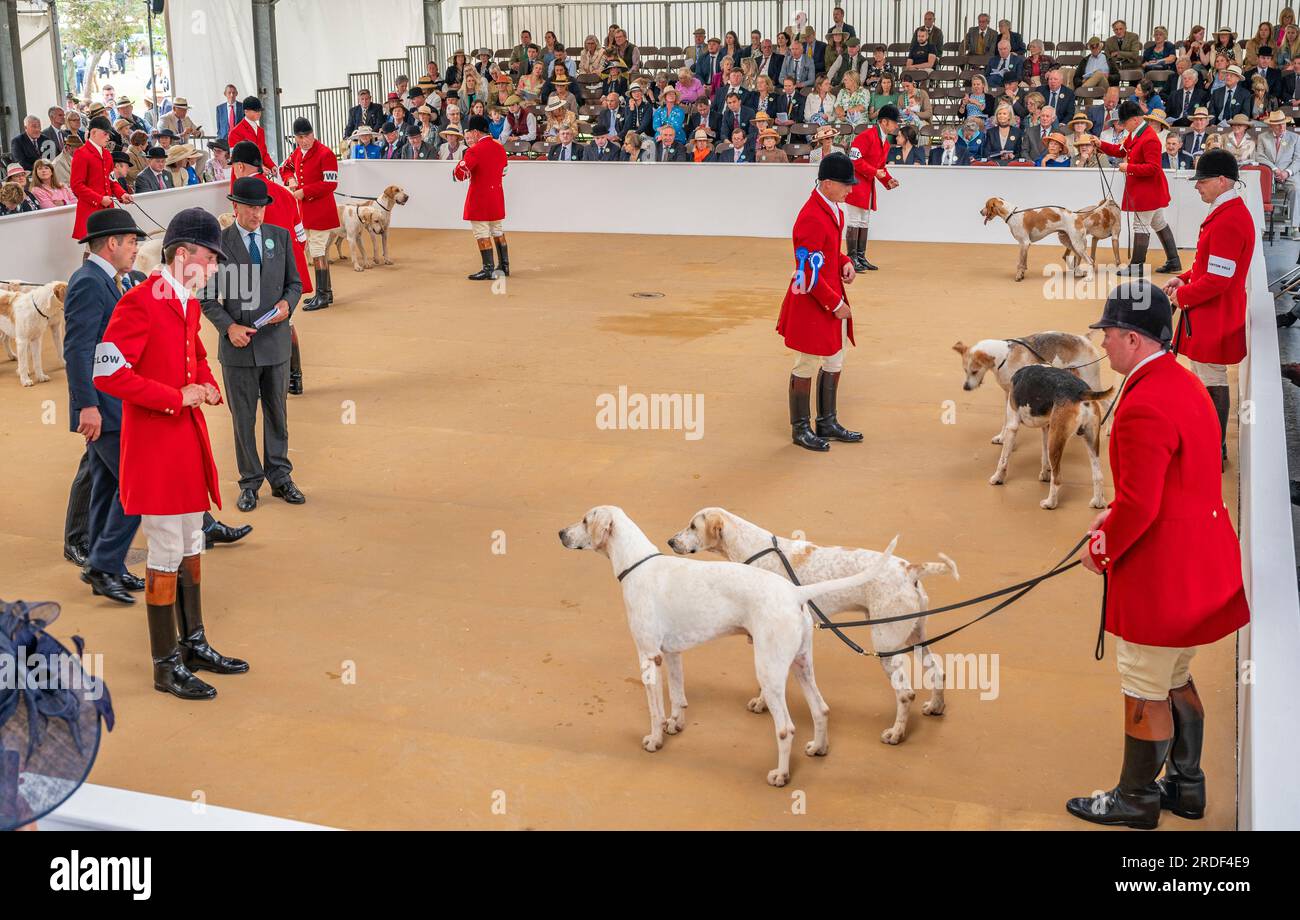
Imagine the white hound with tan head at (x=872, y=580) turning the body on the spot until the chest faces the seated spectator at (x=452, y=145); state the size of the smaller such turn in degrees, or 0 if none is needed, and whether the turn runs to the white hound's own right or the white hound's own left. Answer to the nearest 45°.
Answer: approximately 90° to the white hound's own right

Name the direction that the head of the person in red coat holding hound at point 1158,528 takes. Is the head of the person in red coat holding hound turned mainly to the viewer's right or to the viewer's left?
to the viewer's left

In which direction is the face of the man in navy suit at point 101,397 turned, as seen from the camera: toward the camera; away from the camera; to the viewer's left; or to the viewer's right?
to the viewer's right

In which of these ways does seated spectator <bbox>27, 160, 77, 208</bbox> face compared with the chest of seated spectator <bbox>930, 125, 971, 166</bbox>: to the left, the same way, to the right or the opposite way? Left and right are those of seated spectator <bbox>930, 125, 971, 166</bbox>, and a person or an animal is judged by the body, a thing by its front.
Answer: to the left

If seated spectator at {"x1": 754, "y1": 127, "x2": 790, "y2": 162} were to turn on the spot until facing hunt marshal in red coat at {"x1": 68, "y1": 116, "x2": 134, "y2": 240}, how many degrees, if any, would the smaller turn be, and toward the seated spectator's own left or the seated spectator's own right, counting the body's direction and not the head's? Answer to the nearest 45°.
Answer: approximately 45° to the seated spectator's own right

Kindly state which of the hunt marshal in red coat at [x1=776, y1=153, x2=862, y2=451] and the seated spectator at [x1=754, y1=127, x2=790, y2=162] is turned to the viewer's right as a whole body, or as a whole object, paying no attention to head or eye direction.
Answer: the hunt marshal in red coat

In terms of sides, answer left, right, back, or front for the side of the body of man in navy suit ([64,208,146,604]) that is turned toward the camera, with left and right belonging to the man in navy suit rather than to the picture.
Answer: right

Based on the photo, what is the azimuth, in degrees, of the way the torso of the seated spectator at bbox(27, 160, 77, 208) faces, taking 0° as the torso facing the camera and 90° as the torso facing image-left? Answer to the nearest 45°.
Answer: approximately 315°

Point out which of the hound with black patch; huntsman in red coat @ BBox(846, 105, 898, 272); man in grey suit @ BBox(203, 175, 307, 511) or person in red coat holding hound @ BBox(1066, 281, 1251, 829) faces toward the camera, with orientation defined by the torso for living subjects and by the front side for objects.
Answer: the man in grey suit

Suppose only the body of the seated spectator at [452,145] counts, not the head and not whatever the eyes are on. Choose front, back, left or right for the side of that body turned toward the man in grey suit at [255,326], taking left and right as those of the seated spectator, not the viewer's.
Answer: front
